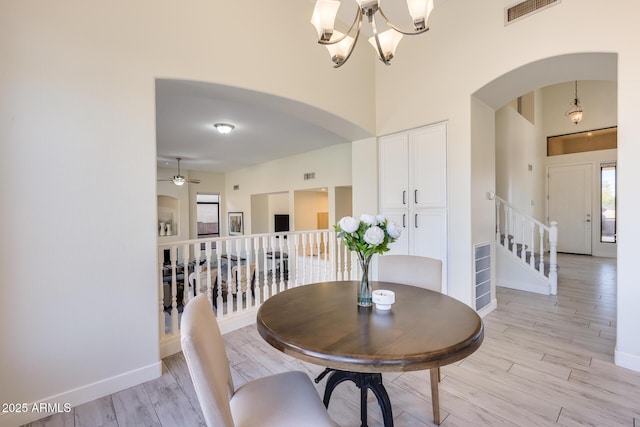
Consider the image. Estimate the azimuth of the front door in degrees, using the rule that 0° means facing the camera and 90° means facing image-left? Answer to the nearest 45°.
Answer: approximately 0°

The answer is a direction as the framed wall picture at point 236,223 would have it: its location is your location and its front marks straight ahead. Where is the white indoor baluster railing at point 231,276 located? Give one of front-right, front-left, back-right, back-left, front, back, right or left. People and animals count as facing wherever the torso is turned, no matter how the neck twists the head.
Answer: front-left

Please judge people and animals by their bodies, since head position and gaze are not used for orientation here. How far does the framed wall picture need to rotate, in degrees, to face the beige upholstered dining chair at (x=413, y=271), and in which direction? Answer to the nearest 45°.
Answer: approximately 45° to its left

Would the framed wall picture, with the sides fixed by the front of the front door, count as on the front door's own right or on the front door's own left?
on the front door's own right

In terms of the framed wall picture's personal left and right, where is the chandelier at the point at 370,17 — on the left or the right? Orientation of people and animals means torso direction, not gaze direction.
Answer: on its left

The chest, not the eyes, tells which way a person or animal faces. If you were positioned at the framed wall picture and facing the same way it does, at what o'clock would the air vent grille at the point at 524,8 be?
The air vent grille is roughly at 10 o'clock from the framed wall picture.

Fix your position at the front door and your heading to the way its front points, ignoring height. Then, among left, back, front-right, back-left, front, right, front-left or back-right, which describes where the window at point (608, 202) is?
left

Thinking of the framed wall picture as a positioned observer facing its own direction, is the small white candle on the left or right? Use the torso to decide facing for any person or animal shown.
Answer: on its left

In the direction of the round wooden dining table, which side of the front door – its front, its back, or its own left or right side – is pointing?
front

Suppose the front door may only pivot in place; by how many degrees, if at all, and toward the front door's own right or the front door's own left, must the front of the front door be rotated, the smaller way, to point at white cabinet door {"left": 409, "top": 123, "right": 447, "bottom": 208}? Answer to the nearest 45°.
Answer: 0° — it already faces it

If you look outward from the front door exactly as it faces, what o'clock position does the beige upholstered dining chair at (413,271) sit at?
The beige upholstered dining chair is roughly at 12 o'clock from the front door.
